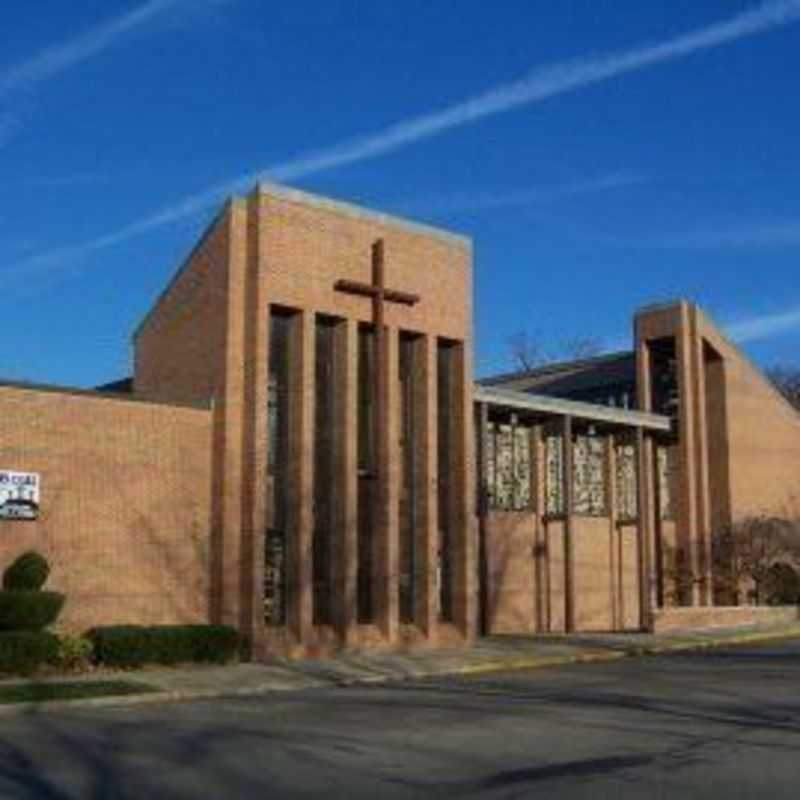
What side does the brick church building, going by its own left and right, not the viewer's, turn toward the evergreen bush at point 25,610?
right

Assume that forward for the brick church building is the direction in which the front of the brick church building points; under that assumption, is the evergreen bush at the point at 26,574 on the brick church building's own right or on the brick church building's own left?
on the brick church building's own right

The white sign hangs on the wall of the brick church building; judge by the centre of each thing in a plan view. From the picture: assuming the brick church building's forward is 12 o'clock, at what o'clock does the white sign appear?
The white sign is roughly at 3 o'clock from the brick church building.

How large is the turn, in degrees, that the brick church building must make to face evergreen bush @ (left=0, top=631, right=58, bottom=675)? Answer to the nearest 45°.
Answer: approximately 90° to its right

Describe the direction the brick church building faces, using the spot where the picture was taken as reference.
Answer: facing the viewer and to the right of the viewer
